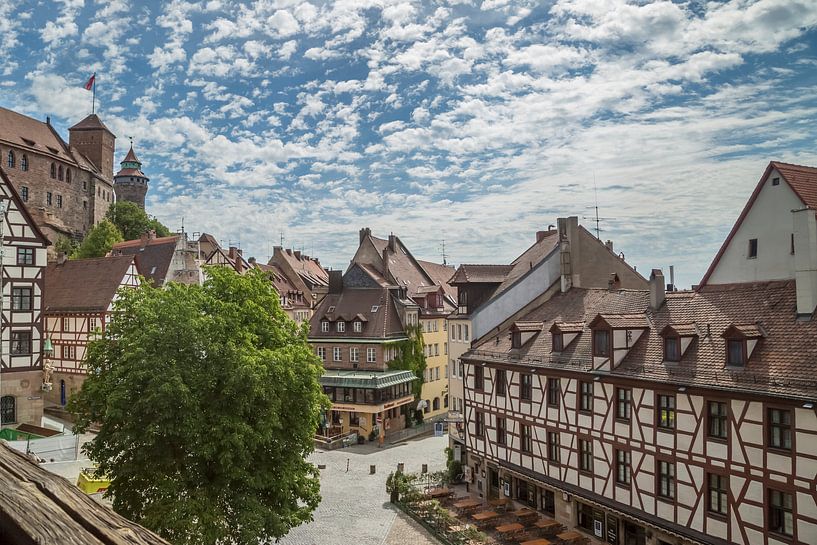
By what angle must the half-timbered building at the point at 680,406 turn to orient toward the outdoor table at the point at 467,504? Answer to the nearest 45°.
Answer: approximately 90° to its right

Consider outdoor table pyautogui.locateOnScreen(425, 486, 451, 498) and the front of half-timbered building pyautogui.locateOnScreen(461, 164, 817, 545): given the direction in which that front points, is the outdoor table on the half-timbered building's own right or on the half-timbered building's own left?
on the half-timbered building's own right

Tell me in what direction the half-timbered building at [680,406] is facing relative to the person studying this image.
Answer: facing the viewer and to the left of the viewer

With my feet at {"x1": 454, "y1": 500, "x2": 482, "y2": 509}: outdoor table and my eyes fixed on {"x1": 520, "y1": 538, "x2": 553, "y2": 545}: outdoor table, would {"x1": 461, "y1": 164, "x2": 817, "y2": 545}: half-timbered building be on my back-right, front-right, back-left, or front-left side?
front-left

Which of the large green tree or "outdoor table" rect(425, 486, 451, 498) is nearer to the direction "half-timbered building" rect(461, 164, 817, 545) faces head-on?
the large green tree

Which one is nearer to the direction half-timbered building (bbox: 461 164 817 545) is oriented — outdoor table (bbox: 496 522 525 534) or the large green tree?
the large green tree

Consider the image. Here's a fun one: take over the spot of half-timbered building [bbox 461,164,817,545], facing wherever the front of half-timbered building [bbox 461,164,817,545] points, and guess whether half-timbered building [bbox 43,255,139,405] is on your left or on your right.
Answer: on your right

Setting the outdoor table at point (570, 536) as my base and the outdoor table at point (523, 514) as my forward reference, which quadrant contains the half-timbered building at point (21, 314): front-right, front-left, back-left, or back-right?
front-left
